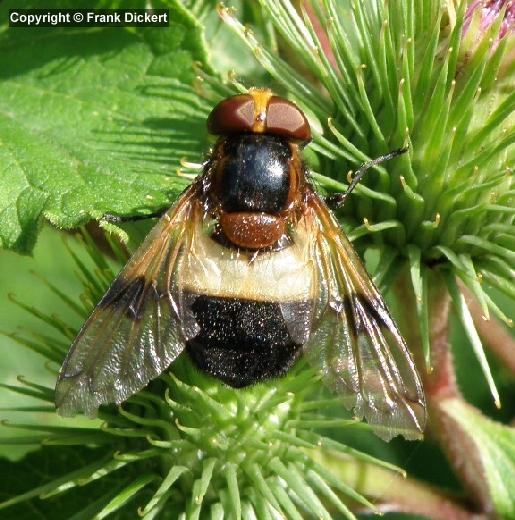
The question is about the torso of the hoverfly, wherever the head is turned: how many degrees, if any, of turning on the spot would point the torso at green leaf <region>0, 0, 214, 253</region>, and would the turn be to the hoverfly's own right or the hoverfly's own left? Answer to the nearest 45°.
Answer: approximately 45° to the hoverfly's own left

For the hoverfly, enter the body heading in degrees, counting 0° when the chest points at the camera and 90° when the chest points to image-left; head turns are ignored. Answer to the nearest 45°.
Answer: approximately 180°
